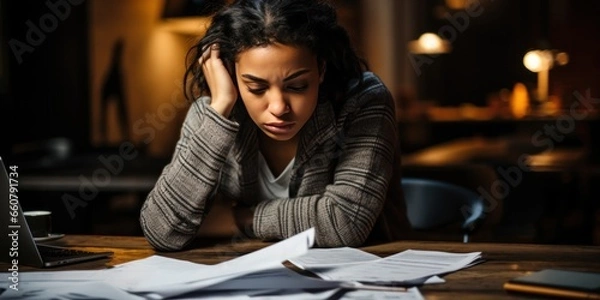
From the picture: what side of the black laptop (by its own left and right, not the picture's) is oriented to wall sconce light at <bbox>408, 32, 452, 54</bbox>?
front

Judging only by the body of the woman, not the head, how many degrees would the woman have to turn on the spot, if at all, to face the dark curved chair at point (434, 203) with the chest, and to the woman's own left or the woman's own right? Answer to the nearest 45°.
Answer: approximately 135° to the woman's own left

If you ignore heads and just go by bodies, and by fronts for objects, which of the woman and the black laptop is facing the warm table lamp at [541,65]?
the black laptop

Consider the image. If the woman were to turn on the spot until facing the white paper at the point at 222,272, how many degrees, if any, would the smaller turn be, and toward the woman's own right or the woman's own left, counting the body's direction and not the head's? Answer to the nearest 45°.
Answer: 0° — they already face it

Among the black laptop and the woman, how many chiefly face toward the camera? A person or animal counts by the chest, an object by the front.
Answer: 1

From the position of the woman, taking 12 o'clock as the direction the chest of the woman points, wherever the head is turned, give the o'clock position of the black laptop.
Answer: The black laptop is roughly at 2 o'clock from the woman.

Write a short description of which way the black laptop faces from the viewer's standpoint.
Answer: facing away from the viewer and to the right of the viewer

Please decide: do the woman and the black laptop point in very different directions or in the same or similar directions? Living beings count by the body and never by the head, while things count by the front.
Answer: very different directions

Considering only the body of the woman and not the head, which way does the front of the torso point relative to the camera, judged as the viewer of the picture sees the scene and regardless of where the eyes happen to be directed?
toward the camera

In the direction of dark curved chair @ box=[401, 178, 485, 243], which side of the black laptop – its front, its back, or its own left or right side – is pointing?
front

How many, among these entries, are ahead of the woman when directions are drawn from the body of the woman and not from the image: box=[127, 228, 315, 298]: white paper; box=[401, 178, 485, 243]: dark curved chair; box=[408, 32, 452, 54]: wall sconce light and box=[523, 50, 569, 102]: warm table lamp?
1
